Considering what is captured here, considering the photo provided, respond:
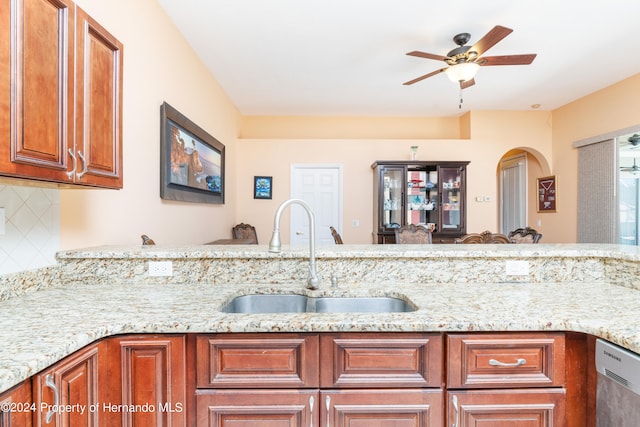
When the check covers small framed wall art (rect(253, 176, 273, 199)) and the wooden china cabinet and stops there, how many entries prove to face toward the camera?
2

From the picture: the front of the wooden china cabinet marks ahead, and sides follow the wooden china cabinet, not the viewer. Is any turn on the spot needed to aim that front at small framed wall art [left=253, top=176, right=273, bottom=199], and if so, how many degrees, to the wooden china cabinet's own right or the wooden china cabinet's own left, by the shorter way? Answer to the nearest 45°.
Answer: approximately 90° to the wooden china cabinet's own right

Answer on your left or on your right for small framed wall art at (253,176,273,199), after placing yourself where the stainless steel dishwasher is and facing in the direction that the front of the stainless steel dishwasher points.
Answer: on your right

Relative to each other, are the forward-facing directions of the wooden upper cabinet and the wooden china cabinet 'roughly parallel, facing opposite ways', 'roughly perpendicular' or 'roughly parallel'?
roughly perpendicular

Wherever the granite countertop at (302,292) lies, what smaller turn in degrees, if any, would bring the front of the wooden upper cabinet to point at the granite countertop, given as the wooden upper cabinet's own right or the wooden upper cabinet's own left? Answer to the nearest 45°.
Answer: approximately 45° to the wooden upper cabinet's own left

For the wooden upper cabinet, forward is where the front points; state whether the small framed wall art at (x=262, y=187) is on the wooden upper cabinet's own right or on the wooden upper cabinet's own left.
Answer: on the wooden upper cabinet's own left

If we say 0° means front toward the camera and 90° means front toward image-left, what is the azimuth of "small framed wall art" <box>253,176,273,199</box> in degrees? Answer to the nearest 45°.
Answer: approximately 0°

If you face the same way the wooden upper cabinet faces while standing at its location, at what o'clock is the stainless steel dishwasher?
The stainless steel dishwasher is roughly at 12 o'clock from the wooden upper cabinet.
